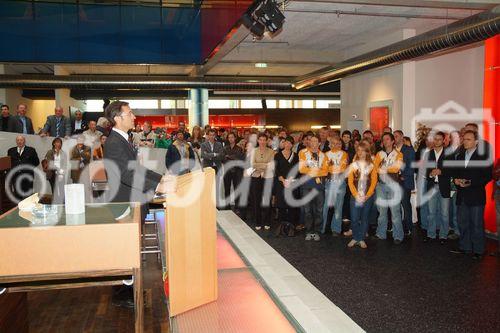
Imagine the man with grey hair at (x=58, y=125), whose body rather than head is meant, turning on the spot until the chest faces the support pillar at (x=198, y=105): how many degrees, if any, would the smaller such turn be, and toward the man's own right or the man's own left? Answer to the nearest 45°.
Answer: approximately 135° to the man's own left

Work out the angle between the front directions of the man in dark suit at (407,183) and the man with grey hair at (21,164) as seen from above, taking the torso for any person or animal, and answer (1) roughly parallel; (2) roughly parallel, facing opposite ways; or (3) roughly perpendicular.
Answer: roughly perpendicular

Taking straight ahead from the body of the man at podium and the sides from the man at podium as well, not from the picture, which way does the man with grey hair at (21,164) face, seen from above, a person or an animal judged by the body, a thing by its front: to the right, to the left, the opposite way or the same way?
to the right

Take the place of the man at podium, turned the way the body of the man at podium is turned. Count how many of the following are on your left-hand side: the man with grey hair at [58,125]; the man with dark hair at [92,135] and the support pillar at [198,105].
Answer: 3

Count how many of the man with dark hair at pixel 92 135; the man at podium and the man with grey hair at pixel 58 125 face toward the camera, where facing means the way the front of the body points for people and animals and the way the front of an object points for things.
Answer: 2

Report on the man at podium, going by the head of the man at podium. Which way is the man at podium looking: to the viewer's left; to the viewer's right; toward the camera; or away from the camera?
to the viewer's right

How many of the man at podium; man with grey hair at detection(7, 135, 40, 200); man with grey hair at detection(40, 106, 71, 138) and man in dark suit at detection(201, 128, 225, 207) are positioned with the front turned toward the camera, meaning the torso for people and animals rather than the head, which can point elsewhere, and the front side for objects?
3

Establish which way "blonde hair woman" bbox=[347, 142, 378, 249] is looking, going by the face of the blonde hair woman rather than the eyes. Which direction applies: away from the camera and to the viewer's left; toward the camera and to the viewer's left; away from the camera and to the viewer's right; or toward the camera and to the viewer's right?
toward the camera and to the viewer's left

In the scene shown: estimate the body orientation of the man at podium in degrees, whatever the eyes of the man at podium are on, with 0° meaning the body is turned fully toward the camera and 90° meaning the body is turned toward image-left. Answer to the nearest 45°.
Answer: approximately 270°

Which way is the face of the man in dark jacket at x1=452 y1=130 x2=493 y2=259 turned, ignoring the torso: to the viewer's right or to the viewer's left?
to the viewer's left

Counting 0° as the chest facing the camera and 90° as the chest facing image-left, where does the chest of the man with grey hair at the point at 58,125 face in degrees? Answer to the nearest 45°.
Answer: approximately 0°

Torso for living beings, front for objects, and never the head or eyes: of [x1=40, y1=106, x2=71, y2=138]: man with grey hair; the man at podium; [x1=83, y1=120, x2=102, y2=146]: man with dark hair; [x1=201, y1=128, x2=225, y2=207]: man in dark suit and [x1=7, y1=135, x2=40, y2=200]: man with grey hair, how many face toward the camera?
4

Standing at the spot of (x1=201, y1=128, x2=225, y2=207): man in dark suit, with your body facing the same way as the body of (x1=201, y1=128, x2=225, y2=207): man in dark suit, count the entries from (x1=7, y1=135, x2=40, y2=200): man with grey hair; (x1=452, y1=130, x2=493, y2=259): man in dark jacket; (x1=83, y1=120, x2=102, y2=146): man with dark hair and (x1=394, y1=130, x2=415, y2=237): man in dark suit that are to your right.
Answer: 2

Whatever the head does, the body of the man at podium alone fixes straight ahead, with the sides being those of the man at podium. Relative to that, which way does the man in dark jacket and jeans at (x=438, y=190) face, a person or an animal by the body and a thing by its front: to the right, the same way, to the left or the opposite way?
the opposite way

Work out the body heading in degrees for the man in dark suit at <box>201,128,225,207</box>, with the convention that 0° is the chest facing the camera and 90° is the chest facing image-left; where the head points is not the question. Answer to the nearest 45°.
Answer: approximately 0°

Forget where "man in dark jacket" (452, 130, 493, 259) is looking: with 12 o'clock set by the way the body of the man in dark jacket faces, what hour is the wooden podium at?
The wooden podium is roughly at 11 o'clock from the man in dark jacket.
